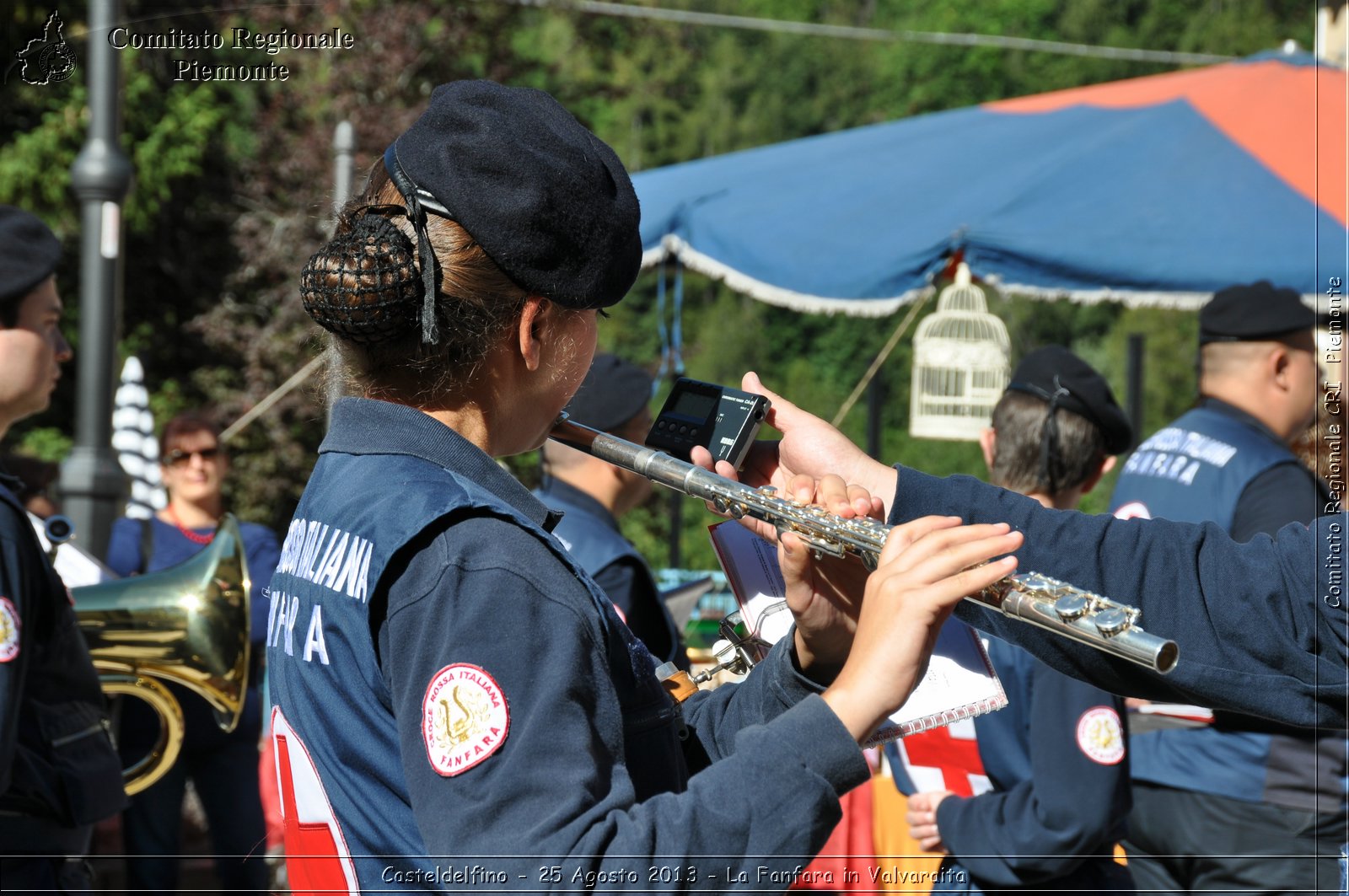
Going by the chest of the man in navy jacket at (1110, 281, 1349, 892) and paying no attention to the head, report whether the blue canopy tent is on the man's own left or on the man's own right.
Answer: on the man's own left

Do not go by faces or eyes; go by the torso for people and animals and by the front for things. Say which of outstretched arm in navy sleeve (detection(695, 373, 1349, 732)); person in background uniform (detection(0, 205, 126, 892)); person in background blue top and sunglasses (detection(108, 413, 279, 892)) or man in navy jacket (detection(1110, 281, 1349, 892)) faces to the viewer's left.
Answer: outstretched arm in navy sleeve (detection(695, 373, 1349, 732))

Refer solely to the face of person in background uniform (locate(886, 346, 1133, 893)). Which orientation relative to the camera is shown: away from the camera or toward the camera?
away from the camera

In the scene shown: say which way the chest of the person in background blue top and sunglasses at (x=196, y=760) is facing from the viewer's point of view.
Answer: toward the camera

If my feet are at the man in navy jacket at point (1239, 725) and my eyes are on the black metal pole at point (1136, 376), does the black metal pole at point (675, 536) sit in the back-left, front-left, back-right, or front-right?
front-left

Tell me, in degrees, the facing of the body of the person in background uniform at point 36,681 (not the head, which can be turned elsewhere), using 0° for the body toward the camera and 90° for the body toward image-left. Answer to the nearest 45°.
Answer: approximately 270°
